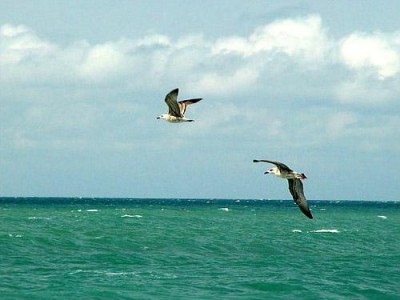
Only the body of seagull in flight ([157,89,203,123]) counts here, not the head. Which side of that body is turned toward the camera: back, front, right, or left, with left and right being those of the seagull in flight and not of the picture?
left

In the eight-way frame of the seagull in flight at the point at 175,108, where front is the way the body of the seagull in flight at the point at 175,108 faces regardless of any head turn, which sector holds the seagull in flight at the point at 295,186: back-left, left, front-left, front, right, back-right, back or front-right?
back-left
